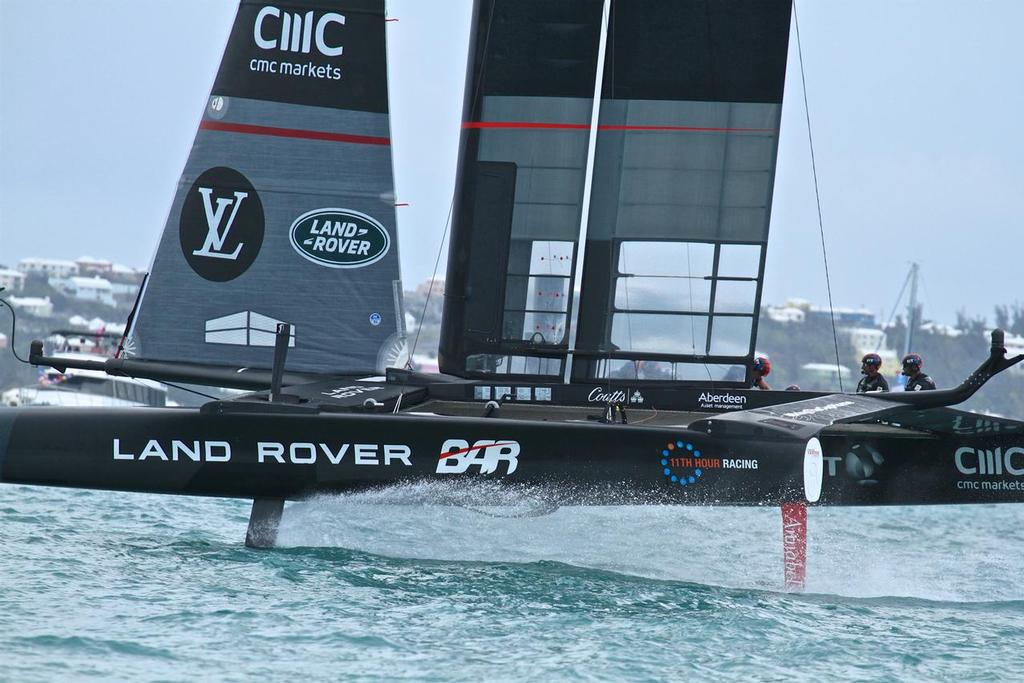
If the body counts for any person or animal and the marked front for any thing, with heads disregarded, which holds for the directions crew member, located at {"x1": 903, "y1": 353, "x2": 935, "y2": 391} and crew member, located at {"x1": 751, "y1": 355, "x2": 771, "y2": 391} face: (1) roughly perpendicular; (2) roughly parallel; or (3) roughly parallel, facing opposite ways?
roughly parallel

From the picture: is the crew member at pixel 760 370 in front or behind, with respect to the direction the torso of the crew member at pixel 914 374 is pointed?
in front

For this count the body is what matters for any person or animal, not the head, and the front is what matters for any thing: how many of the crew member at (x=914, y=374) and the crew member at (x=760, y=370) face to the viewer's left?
2

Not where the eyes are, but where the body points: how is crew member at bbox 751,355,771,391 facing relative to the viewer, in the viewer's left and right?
facing to the left of the viewer

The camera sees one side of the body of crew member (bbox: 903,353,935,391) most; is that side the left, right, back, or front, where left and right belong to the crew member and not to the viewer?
left

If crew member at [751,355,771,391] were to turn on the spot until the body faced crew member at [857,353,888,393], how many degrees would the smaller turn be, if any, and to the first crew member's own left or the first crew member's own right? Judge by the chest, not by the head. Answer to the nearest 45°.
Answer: approximately 135° to the first crew member's own left

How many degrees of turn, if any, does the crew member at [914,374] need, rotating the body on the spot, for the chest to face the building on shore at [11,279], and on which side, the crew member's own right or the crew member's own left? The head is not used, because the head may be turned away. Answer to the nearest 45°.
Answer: approximately 45° to the crew member's own right
